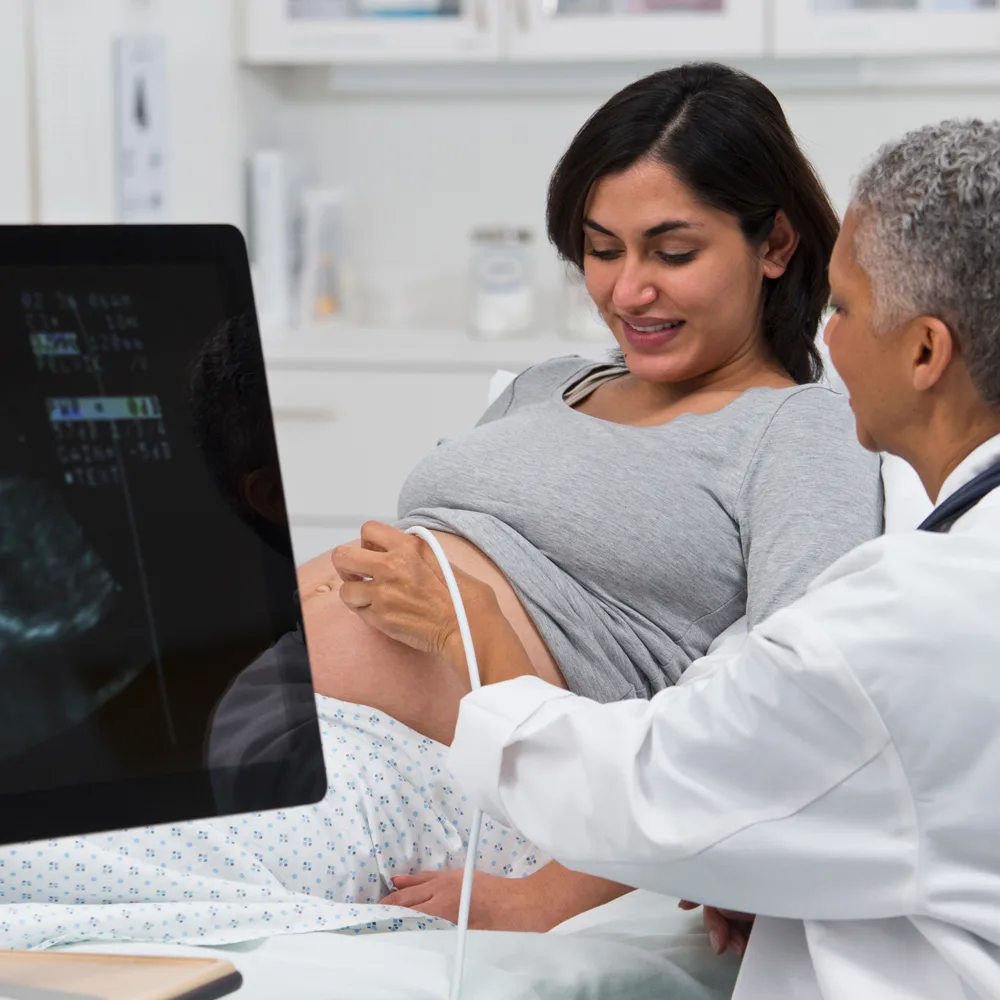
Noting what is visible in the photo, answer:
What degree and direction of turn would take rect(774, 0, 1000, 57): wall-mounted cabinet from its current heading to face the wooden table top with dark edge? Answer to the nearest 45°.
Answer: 0° — it already faces it

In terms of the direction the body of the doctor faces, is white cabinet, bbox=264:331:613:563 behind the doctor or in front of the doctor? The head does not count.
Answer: in front

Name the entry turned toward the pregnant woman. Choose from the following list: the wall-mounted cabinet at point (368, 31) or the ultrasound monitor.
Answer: the wall-mounted cabinet

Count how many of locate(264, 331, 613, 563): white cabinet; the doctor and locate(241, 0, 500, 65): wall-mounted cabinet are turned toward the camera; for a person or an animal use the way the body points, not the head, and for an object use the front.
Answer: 2

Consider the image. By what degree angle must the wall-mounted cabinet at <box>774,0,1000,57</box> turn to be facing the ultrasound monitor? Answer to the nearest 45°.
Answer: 0° — it already faces it

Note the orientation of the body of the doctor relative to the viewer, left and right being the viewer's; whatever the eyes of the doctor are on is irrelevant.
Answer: facing away from the viewer and to the left of the viewer

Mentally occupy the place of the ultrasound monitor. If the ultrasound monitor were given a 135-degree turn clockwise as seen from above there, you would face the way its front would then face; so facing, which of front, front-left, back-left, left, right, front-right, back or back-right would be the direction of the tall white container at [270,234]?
right

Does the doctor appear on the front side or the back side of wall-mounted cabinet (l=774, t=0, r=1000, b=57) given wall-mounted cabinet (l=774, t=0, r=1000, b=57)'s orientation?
on the front side

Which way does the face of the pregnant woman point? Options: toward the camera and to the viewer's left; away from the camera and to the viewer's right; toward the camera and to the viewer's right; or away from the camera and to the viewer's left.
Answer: toward the camera and to the viewer's left

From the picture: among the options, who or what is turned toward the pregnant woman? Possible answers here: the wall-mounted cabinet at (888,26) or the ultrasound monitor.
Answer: the wall-mounted cabinet

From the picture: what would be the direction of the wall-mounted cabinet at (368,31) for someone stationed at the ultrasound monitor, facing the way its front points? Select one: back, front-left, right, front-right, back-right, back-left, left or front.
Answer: back-left

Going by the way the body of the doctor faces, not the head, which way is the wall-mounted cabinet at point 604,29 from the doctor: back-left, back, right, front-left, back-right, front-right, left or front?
front-right

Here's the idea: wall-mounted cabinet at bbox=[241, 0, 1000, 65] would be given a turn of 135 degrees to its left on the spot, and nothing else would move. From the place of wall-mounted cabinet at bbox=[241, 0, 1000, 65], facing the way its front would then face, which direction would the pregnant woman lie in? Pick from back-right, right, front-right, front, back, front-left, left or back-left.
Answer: back-right
